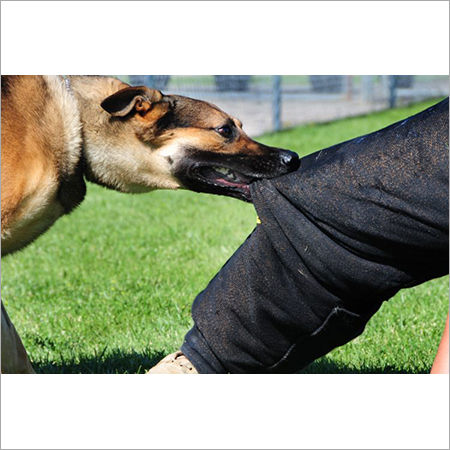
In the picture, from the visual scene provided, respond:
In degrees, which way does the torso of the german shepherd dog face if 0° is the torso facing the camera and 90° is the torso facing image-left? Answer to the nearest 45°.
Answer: approximately 270°
